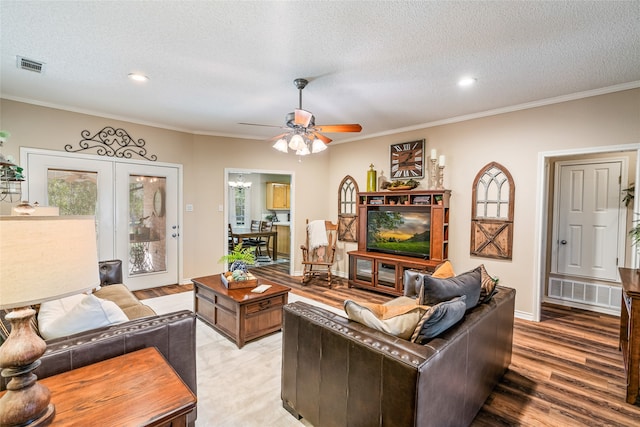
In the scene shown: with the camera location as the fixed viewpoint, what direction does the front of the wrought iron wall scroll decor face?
facing the viewer and to the right of the viewer

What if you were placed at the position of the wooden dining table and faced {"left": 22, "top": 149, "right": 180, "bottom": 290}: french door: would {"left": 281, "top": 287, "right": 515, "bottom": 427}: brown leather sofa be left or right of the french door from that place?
left

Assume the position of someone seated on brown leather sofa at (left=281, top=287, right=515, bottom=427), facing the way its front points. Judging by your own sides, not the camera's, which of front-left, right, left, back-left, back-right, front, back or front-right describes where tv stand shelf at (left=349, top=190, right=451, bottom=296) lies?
front-right

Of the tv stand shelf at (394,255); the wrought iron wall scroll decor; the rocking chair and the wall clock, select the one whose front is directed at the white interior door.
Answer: the wrought iron wall scroll decor

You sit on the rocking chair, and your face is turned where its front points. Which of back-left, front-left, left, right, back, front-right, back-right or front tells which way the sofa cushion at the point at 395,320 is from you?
front-left

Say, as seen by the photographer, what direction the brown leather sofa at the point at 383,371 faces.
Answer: facing away from the viewer and to the left of the viewer
